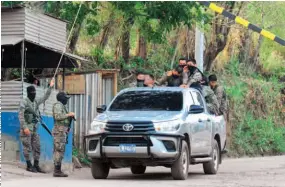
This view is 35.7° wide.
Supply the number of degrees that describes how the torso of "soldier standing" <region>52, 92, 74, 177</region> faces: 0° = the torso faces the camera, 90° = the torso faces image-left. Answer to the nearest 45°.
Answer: approximately 270°

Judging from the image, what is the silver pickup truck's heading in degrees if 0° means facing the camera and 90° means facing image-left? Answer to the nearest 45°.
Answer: approximately 45°

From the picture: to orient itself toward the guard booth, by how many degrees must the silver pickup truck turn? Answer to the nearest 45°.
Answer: approximately 90° to its right
